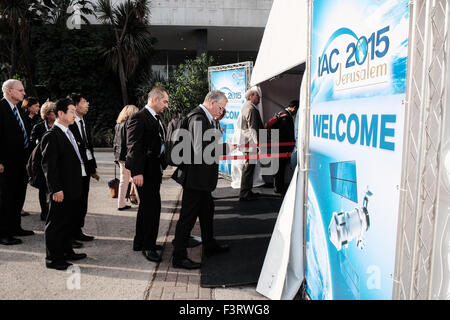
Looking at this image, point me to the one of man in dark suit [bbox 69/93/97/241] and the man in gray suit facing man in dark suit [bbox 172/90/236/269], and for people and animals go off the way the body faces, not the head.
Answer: man in dark suit [bbox 69/93/97/241]

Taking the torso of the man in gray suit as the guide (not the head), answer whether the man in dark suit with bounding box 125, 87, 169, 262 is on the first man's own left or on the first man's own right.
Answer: on the first man's own right

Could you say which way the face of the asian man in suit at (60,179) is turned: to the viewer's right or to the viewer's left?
to the viewer's right

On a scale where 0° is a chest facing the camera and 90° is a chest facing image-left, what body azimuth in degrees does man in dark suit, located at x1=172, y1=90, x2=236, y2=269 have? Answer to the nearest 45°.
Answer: approximately 270°

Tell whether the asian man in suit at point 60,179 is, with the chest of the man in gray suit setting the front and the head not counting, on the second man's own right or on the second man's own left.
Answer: on the second man's own right

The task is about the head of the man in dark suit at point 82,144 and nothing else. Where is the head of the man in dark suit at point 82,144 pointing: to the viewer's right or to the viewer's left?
to the viewer's right

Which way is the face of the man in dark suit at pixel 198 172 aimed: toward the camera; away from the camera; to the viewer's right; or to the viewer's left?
to the viewer's right

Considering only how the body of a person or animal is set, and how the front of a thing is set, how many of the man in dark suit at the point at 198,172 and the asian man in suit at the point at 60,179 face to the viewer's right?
2

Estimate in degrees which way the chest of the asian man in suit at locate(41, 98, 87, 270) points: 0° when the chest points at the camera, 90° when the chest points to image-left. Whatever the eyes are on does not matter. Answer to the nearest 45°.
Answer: approximately 270°
